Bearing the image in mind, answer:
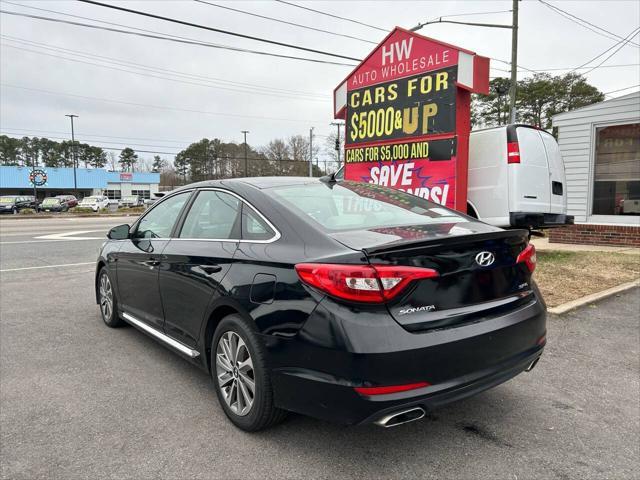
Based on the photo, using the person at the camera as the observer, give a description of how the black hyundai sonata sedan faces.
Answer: facing away from the viewer and to the left of the viewer

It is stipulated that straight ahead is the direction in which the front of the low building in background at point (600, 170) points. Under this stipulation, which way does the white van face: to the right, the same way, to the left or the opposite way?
to the right

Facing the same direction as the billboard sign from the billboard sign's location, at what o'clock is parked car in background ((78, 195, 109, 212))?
The parked car in background is roughly at 3 o'clock from the billboard sign.

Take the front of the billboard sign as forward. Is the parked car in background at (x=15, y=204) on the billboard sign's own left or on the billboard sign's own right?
on the billboard sign's own right

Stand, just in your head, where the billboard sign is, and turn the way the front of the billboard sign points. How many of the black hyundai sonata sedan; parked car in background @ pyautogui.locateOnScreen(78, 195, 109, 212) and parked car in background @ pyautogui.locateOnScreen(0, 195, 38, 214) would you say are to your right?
2

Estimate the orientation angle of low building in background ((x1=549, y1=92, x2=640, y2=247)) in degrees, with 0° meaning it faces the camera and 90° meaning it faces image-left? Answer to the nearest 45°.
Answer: approximately 45°

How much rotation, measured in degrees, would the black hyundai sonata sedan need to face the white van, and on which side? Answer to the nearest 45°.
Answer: approximately 90° to its right

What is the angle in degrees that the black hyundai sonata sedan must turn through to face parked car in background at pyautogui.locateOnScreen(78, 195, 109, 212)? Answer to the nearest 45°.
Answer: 0° — it already faces it

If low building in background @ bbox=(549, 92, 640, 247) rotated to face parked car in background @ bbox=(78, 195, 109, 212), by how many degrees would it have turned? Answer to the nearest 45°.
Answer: approximately 45° to its right

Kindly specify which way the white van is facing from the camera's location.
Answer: facing away from the viewer and to the left of the viewer

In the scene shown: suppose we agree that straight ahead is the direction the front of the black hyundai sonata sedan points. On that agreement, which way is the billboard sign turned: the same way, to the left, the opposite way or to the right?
to the left

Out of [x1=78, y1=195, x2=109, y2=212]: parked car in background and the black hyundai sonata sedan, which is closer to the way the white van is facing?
the parked car in background
